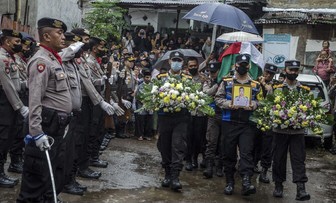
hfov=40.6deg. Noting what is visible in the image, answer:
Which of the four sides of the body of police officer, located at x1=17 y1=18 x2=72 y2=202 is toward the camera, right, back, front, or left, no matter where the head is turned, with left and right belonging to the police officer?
right

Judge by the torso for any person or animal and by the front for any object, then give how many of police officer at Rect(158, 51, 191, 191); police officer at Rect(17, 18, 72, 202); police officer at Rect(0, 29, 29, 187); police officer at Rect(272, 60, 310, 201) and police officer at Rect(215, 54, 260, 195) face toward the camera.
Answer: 3

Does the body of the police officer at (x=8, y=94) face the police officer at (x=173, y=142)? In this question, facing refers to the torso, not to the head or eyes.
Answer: yes

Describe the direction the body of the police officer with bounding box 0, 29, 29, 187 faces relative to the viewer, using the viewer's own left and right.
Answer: facing to the right of the viewer

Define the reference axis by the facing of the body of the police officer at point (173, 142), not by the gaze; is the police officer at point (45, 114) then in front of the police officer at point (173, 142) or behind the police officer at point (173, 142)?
in front

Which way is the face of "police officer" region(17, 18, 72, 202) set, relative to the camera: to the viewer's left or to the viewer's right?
to the viewer's right

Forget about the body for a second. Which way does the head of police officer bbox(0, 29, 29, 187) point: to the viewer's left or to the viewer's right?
to the viewer's right

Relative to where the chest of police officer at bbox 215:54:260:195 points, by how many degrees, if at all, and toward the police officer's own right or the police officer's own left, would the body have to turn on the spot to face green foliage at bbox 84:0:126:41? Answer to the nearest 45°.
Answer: approximately 135° to the police officer's own right

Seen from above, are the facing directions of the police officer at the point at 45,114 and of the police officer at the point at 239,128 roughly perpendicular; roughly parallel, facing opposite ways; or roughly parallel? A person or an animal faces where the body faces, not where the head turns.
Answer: roughly perpendicular

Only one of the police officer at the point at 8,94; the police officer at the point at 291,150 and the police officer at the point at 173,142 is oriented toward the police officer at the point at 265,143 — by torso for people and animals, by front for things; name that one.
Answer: the police officer at the point at 8,94
